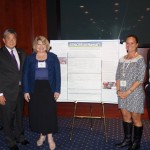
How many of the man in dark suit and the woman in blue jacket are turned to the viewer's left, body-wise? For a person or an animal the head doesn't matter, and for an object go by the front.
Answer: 0

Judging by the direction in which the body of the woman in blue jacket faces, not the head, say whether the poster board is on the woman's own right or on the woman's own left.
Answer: on the woman's own left

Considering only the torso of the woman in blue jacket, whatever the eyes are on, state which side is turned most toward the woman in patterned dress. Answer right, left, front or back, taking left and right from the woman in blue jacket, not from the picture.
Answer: left

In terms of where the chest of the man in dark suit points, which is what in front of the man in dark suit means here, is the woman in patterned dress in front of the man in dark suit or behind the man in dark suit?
in front

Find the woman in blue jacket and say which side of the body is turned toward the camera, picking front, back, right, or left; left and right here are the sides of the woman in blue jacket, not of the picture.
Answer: front

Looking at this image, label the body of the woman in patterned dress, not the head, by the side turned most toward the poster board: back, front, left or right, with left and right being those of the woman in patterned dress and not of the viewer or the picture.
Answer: right

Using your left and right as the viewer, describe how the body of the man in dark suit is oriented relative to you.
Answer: facing the viewer and to the right of the viewer

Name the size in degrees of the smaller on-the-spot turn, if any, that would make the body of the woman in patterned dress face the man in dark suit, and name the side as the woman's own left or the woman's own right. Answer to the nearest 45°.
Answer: approximately 45° to the woman's own right

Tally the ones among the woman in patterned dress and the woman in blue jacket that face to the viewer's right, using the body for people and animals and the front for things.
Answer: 0

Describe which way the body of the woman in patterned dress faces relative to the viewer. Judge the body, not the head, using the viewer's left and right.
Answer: facing the viewer and to the left of the viewer
